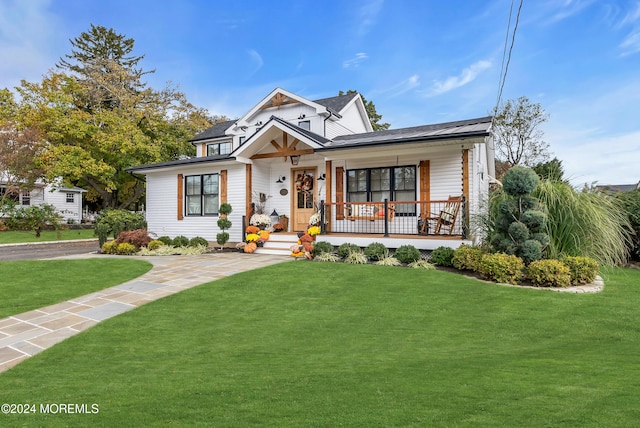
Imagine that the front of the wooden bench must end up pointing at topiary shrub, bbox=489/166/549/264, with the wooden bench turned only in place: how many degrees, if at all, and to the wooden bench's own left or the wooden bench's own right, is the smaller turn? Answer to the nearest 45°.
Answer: approximately 45° to the wooden bench's own left

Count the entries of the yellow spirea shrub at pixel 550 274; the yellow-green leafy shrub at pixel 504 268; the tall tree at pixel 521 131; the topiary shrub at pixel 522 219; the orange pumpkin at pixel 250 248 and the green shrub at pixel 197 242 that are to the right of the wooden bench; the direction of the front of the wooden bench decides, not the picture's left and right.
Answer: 2

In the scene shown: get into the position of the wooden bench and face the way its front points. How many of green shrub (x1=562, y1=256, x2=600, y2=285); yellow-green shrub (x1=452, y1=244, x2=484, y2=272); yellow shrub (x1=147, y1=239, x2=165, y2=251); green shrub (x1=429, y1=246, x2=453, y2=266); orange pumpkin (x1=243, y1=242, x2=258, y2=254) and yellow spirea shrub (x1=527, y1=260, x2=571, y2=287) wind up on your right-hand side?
2

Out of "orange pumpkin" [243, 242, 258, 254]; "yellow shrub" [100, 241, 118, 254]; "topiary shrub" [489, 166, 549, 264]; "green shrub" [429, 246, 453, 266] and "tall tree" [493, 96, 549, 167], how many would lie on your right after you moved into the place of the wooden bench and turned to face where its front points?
2

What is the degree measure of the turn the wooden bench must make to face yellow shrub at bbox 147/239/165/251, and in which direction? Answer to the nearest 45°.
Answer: approximately 90° to its right

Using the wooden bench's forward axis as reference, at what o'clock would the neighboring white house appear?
The neighboring white house is roughly at 4 o'clock from the wooden bench.

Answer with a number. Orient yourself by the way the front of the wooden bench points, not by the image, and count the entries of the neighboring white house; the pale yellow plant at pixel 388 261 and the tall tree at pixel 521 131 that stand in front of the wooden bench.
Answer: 1

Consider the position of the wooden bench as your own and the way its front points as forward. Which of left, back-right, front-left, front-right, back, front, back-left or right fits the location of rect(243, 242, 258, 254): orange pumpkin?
right

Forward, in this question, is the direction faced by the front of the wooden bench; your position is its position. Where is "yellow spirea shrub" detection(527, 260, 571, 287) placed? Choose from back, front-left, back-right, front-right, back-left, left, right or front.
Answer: front-left

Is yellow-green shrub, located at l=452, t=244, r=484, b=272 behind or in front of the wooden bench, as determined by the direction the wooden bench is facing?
in front

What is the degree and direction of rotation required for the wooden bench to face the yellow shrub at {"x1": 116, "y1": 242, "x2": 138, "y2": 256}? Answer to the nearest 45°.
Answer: approximately 90° to its right

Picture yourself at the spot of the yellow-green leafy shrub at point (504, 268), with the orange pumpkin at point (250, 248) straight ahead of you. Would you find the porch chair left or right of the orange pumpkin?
right

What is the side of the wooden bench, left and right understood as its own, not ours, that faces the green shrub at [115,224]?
right

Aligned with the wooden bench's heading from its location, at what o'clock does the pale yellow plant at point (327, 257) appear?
The pale yellow plant is roughly at 1 o'clock from the wooden bench.

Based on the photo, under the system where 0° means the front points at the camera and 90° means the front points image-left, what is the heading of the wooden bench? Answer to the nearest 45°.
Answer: approximately 0°

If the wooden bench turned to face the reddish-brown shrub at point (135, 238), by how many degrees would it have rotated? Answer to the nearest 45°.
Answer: approximately 90° to its right

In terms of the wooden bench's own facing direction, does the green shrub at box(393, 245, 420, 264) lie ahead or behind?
ahead

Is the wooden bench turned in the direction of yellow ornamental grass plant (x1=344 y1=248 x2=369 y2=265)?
yes
